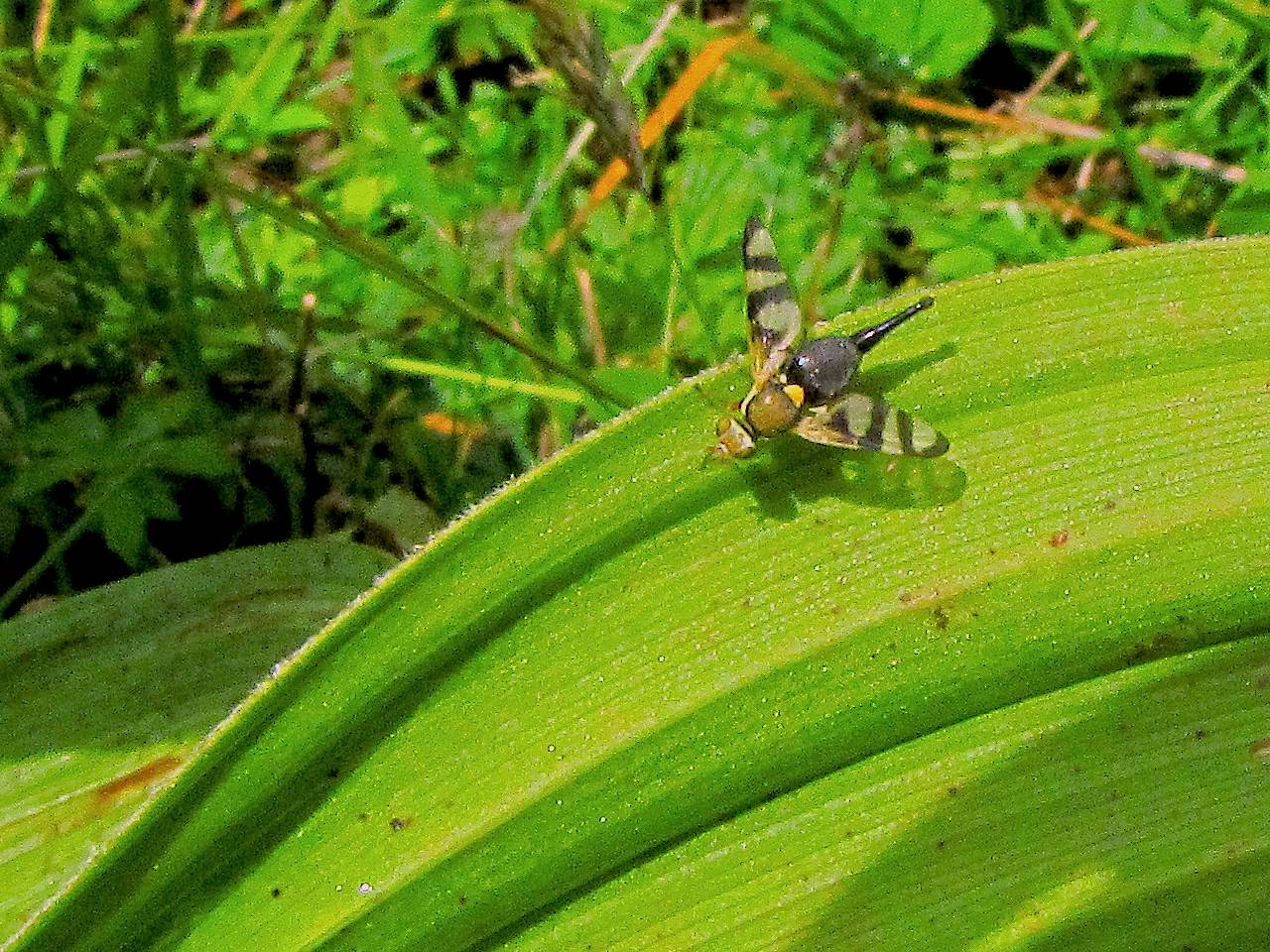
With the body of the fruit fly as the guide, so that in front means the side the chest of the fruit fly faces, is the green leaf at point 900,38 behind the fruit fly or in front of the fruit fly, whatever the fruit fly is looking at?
behind

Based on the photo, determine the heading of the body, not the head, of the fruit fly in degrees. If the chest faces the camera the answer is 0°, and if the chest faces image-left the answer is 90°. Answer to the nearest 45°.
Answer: approximately 45°
